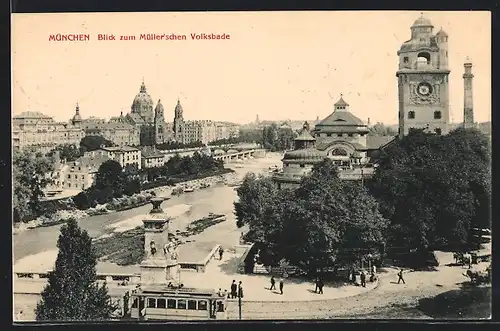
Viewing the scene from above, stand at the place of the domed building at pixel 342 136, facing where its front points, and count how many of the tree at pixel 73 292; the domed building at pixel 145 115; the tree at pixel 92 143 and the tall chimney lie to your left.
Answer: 1

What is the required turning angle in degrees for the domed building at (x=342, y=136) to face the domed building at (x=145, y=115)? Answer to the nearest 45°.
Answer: approximately 90° to its right

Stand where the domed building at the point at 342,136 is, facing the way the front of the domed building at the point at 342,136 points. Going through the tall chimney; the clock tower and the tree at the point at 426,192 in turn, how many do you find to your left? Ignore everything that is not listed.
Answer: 3

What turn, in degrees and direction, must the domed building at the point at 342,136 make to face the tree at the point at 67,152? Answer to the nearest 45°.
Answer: approximately 90° to its right

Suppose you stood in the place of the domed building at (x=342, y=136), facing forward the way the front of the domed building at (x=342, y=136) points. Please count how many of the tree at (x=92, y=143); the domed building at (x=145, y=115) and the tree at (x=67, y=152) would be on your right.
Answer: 3

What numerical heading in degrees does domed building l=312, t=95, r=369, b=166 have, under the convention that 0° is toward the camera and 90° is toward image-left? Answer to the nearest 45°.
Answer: approximately 0°

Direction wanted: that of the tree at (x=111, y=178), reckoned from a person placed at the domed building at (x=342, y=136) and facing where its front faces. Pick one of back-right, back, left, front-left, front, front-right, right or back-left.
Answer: right

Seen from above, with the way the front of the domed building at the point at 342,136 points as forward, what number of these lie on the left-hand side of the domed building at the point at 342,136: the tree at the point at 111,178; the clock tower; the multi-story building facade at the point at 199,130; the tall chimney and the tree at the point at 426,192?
3

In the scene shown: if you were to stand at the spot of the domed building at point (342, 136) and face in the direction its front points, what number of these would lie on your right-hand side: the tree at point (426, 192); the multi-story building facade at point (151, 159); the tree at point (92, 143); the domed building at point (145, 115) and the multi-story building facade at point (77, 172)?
4

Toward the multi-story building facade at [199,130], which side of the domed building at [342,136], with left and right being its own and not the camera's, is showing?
right

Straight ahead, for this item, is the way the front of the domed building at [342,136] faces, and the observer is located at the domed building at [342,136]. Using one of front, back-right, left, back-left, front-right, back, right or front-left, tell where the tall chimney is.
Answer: left

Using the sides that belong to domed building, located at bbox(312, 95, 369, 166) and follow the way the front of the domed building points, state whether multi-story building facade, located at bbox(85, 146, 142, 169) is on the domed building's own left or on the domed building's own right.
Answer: on the domed building's own right
